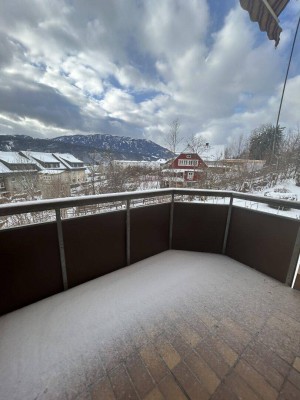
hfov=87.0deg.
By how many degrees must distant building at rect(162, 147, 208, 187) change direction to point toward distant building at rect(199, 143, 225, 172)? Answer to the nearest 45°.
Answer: approximately 135° to its left

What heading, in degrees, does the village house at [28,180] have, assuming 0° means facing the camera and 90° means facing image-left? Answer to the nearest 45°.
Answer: approximately 315°

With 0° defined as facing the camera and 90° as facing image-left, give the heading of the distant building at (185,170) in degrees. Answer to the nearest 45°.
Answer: approximately 0°

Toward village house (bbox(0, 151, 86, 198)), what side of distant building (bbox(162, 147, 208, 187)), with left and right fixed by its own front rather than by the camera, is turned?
right
